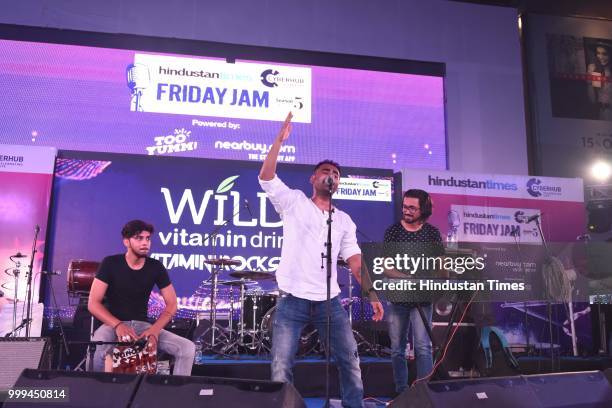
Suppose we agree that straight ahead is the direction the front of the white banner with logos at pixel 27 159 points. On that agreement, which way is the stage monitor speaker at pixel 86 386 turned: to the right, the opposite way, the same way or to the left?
the opposite way

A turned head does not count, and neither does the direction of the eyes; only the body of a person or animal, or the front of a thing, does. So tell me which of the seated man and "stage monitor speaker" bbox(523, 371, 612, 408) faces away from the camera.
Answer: the stage monitor speaker

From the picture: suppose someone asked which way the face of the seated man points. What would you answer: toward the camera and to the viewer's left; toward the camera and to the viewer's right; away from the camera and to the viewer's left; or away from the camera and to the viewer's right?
toward the camera and to the viewer's right

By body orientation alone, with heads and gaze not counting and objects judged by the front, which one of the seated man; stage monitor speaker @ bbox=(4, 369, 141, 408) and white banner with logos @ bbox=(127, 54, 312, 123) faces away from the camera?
the stage monitor speaker

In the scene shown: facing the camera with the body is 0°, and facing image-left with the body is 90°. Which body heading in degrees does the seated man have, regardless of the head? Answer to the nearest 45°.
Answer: approximately 0°

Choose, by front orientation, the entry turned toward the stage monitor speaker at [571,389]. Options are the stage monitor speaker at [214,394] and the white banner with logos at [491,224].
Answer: the white banner with logos

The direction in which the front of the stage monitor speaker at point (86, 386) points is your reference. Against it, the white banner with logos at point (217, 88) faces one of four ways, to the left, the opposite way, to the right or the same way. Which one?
the opposite way

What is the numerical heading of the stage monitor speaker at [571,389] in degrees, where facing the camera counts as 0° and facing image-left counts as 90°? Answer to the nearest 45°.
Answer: approximately 180°

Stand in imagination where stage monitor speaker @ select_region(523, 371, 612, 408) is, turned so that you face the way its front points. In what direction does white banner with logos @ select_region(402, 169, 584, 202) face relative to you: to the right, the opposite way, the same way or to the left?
the opposite way

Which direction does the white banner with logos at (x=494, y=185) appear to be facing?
toward the camera

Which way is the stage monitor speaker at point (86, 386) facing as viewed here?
away from the camera

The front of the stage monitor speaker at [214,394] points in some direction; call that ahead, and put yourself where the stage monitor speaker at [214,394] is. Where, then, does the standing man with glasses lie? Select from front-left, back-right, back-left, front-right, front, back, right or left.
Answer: front-right

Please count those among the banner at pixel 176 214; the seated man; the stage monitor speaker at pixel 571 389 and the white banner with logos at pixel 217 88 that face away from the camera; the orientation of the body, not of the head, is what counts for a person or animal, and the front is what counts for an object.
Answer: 1

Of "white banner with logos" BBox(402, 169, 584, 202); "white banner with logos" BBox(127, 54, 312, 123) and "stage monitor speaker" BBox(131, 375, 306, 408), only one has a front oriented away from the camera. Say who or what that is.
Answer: the stage monitor speaker

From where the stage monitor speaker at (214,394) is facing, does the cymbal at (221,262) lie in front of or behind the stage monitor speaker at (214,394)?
in front

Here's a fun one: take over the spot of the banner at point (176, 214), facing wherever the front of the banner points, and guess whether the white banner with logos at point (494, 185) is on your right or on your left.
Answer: on your left

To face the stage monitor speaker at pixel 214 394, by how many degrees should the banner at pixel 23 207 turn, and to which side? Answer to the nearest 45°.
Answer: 0° — it already faces it

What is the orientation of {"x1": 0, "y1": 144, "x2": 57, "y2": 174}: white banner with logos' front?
toward the camera

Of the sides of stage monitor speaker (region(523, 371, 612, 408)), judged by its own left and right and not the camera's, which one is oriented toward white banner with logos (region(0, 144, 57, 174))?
left

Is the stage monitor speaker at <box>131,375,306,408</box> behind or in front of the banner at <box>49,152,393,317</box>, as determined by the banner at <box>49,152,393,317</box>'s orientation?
in front
